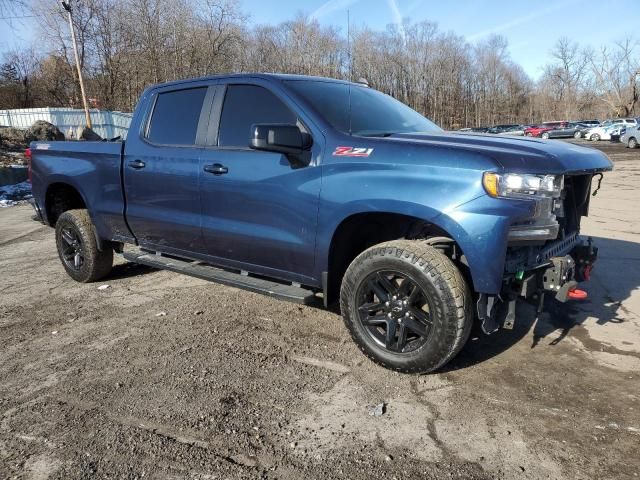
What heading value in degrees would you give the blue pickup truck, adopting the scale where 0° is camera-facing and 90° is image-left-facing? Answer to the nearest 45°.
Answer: approximately 315°

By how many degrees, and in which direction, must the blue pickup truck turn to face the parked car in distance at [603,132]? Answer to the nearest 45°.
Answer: approximately 90° to its left

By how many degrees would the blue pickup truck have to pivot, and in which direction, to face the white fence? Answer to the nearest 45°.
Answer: approximately 180°

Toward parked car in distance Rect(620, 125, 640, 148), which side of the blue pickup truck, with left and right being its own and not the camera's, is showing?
left

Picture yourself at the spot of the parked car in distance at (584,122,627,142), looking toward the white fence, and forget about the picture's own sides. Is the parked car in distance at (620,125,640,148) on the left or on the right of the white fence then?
left

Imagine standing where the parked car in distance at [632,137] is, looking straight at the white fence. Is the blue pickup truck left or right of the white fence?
left
